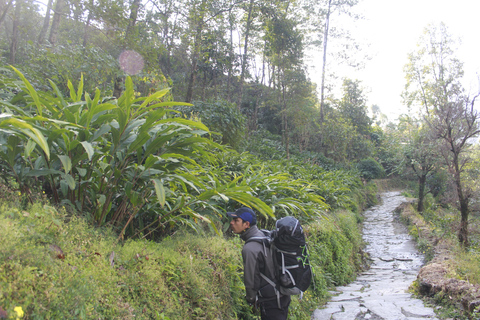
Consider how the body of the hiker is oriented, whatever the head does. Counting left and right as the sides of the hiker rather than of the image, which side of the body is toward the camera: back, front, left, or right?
left

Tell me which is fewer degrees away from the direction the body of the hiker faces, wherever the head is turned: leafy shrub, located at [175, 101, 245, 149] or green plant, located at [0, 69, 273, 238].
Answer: the green plant

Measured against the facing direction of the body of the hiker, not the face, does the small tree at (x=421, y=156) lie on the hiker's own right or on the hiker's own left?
on the hiker's own right

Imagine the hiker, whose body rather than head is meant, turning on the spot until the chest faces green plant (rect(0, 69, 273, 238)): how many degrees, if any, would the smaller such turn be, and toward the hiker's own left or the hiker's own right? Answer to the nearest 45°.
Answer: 0° — they already face it

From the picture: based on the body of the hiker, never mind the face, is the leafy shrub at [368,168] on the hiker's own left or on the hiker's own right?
on the hiker's own right

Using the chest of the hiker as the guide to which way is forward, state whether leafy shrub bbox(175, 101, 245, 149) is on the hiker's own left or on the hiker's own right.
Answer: on the hiker's own right

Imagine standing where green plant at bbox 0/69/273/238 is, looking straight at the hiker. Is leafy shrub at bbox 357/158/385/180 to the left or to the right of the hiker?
left
